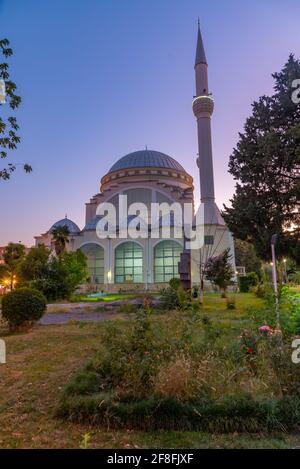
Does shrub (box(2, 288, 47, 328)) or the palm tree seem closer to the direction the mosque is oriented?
the shrub

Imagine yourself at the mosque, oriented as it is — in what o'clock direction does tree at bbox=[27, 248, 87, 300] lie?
The tree is roughly at 1 o'clock from the mosque.

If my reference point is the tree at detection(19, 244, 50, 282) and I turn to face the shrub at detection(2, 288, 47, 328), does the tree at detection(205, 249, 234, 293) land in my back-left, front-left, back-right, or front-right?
front-left

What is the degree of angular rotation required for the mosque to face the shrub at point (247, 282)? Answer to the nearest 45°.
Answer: approximately 45° to its left

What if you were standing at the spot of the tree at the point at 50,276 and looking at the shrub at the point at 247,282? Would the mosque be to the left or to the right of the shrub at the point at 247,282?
left

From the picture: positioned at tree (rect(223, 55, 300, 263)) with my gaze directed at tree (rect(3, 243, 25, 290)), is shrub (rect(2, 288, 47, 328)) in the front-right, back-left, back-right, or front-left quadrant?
front-left

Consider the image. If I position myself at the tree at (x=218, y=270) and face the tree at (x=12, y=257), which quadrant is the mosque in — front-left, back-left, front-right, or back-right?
front-right

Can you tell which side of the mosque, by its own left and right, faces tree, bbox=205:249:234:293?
left

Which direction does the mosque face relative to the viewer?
toward the camera

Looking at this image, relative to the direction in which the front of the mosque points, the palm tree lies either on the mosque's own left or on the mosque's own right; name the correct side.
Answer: on the mosque's own right

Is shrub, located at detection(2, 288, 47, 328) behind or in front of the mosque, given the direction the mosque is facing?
in front

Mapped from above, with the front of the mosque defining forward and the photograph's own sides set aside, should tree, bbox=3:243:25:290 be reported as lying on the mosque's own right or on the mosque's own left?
on the mosque's own right
